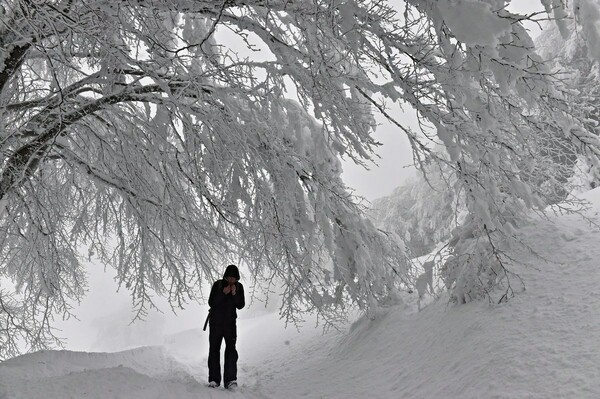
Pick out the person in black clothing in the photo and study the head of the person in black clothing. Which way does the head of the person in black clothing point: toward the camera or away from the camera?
toward the camera

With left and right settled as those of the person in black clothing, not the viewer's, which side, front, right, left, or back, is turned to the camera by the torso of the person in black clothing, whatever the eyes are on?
front
